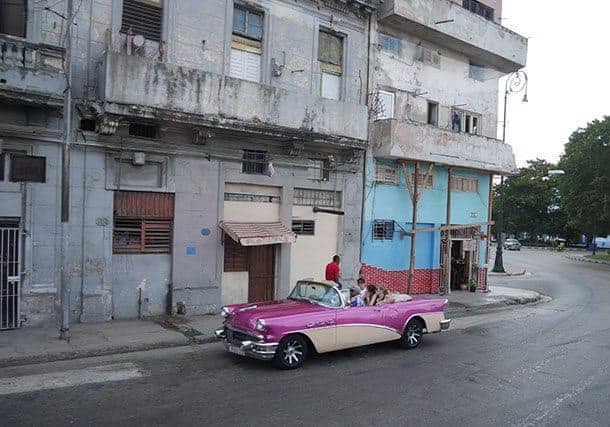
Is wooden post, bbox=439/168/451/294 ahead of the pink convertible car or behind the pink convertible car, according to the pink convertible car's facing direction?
behind

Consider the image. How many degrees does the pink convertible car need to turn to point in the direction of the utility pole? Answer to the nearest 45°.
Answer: approximately 45° to its right

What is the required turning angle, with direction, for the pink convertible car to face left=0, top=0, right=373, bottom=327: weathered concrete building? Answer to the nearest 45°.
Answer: approximately 90° to its right

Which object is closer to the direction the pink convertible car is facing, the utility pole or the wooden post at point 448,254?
the utility pole

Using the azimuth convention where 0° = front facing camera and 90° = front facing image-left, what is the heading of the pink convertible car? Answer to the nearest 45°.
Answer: approximately 45°

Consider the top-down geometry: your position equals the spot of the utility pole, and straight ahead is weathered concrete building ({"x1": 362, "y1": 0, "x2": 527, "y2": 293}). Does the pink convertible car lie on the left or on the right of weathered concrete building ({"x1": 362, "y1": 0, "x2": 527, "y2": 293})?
right

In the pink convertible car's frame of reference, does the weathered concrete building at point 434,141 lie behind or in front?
behind

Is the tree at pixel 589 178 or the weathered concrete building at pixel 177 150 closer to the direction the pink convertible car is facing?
the weathered concrete building
